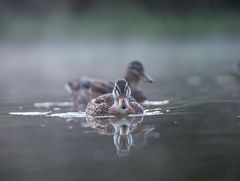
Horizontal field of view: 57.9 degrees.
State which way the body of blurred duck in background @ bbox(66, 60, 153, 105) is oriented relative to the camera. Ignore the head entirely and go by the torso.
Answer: to the viewer's right

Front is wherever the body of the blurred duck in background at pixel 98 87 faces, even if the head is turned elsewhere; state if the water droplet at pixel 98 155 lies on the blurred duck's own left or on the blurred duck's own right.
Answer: on the blurred duck's own right

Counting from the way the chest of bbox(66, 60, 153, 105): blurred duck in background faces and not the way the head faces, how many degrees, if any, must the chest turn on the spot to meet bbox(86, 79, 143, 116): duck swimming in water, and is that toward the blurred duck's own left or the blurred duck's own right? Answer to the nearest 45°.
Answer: approximately 90° to the blurred duck's own right

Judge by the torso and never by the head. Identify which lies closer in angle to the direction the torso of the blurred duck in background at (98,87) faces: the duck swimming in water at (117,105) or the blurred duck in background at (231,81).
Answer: the blurred duck in background

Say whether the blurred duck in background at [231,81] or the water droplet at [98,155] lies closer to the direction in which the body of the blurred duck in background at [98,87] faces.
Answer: the blurred duck in background
